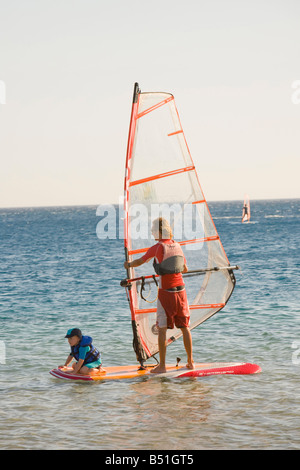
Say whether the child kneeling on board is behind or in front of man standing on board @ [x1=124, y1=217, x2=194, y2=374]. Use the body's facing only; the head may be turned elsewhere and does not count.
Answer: in front

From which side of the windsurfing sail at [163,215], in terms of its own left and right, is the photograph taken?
left

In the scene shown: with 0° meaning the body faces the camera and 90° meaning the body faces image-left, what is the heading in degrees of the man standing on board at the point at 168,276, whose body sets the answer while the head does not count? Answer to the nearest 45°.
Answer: approximately 135°
